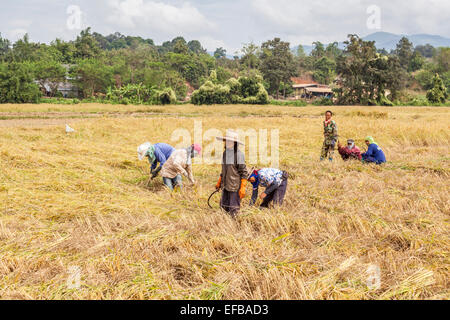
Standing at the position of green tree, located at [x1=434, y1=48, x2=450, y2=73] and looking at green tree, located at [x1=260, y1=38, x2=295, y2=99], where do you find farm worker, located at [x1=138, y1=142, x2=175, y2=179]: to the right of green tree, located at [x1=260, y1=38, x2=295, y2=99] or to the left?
left

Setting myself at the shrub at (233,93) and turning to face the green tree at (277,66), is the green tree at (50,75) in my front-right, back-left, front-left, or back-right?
back-left

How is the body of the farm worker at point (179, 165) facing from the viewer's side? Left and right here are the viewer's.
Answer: facing to the right of the viewer

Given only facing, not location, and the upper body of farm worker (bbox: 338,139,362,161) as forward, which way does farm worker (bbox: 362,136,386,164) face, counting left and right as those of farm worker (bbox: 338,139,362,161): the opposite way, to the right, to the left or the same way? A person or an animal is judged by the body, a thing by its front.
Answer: to the right

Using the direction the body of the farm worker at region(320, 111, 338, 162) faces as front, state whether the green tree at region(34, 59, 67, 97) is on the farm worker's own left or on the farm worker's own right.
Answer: on the farm worker's own right

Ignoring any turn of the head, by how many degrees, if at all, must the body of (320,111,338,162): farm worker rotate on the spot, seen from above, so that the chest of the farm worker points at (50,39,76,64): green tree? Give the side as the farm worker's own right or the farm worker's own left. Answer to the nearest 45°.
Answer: approximately 90° to the farm worker's own right

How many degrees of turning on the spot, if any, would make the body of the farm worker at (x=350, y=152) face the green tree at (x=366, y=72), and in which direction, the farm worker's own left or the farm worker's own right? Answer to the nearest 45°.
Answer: approximately 180°

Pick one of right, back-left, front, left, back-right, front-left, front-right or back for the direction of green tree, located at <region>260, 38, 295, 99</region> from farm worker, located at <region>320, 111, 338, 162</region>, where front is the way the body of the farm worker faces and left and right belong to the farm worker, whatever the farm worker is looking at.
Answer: back-right

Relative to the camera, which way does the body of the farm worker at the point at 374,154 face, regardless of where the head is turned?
to the viewer's left
